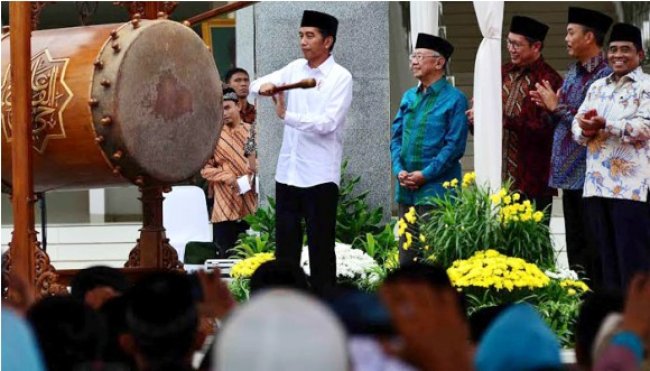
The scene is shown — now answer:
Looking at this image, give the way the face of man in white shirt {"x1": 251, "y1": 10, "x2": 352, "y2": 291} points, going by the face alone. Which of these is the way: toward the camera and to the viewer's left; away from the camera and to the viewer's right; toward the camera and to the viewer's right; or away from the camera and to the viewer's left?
toward the camera and to the viewer's left

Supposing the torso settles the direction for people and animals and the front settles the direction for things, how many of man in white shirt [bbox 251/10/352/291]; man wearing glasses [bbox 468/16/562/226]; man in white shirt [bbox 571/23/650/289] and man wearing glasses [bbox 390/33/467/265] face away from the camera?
0

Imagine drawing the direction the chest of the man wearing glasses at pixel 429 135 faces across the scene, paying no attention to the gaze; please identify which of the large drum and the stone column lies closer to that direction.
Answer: the large drum

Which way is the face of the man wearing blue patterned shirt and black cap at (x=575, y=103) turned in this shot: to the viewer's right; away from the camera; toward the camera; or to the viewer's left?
to the viewer's left

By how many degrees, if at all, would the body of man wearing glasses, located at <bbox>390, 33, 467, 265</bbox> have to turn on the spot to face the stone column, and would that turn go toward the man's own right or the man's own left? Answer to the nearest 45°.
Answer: approximately 135° to the man's own right

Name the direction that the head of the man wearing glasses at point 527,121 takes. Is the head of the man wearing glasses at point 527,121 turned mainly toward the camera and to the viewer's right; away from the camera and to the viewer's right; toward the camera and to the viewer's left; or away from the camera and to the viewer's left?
toward the camera and to the viewer's left

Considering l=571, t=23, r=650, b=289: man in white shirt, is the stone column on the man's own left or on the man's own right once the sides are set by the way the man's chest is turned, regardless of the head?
on the man's own right

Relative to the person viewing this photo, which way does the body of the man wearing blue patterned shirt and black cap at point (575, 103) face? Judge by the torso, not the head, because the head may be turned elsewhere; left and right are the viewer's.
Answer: facing to the left of the viewer

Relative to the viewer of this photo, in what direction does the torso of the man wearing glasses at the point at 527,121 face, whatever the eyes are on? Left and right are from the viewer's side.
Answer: facing the viewer and to the left of the viewer

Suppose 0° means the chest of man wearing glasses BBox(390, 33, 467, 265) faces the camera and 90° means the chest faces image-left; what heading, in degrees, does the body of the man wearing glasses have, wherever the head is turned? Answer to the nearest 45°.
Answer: approximately 45°

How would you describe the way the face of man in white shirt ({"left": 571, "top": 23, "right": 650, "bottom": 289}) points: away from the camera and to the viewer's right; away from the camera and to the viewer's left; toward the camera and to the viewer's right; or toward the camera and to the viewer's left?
toward the camera and to the viewer's left

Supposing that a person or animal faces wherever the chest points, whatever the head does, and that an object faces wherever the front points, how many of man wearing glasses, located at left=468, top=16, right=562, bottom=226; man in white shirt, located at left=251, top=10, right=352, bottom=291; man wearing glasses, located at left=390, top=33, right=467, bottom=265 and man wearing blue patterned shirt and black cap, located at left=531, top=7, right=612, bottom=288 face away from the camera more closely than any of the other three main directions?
0

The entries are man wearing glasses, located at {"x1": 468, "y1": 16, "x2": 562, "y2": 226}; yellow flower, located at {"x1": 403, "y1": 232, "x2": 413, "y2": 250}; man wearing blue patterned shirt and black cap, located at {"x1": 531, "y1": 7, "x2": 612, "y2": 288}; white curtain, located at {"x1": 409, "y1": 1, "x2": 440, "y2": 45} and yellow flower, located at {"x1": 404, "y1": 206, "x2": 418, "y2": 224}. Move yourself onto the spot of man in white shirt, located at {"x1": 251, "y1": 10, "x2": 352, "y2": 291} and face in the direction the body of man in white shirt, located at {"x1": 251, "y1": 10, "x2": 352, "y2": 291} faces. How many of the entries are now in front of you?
0

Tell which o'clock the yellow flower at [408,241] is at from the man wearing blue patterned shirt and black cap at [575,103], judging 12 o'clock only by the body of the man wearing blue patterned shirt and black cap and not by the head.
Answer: The yellow flower is roughly at 12 o'clock from the man wearing blue patterned shirt and black cap.
